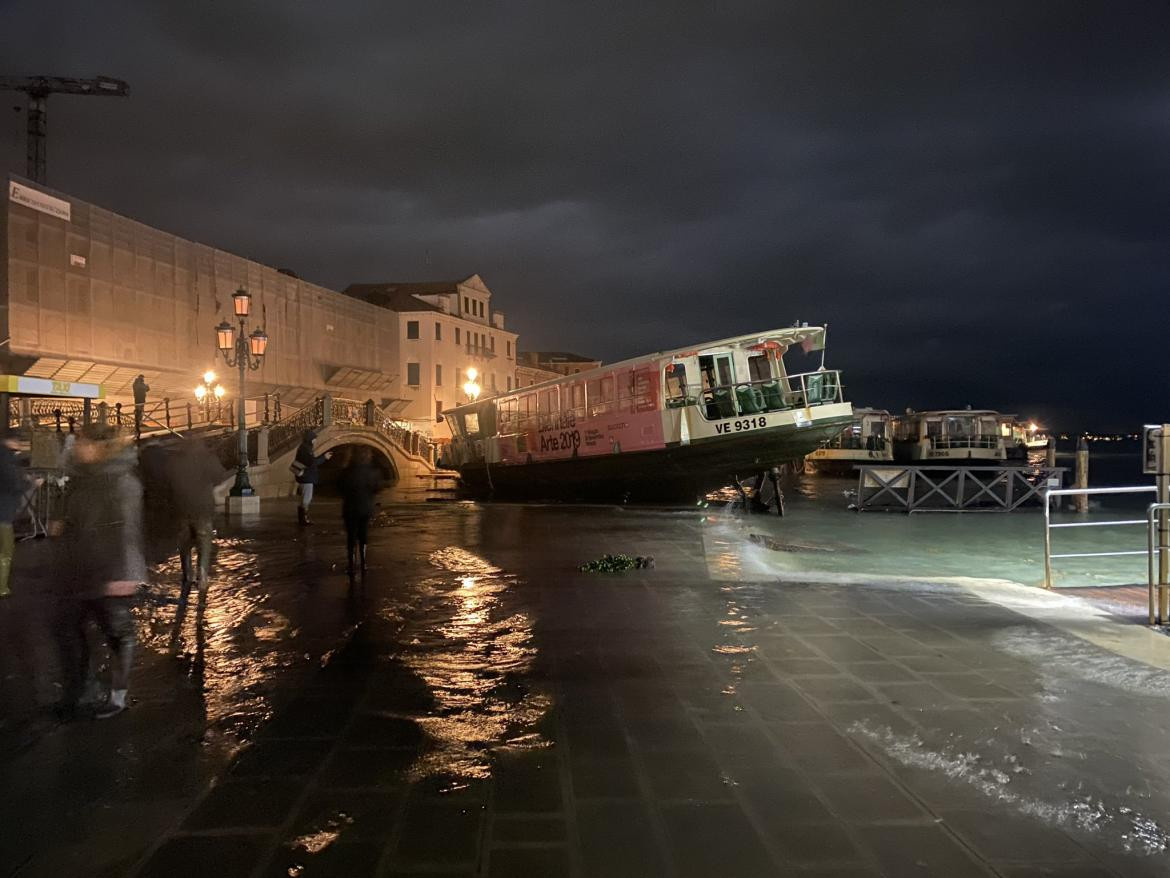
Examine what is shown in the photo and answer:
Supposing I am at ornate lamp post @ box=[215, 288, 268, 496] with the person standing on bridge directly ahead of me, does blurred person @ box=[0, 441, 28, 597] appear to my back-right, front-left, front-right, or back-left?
back-left

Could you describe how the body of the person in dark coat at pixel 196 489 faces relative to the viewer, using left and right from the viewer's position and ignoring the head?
facing away from the viewer

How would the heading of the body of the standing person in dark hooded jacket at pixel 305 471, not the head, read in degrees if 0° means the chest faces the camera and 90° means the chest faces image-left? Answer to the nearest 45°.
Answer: approximately 270°

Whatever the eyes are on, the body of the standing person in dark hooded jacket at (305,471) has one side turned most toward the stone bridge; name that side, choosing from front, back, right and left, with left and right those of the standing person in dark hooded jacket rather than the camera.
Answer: left

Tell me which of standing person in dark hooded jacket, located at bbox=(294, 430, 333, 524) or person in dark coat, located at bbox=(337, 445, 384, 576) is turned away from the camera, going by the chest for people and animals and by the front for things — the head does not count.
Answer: the person in dark coat

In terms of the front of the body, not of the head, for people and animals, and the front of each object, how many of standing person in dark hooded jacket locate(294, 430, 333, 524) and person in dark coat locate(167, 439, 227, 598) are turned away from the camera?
1

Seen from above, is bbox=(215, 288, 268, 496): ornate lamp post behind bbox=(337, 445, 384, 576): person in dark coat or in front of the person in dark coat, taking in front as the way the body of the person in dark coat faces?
in front

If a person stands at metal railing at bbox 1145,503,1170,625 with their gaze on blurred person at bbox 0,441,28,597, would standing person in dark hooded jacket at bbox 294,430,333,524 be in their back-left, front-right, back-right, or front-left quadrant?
front-right

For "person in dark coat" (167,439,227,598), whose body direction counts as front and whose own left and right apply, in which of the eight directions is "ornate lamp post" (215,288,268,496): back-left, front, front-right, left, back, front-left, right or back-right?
front

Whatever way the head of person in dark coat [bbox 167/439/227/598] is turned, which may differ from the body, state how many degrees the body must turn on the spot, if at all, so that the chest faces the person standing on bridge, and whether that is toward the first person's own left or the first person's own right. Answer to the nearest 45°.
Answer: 0° — they already face them

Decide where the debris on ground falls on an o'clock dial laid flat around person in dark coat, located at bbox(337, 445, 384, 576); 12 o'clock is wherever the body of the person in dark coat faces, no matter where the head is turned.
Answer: The debris on ground is roughly at 3 o'clock from the person in dark coat.

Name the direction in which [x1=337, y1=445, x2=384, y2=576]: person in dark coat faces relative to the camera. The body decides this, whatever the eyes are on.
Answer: away from the camera

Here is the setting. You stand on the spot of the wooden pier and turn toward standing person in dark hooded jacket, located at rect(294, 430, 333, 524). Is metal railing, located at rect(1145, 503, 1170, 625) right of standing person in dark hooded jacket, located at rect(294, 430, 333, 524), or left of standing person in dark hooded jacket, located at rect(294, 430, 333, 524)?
left

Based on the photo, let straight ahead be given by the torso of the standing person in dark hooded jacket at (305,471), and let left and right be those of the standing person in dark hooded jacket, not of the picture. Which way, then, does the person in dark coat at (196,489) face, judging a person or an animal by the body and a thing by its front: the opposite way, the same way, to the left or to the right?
to the left
